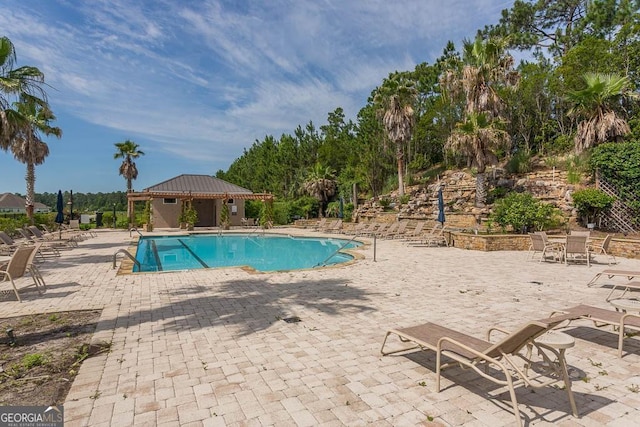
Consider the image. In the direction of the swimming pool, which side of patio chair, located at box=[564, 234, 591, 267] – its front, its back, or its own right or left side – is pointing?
right

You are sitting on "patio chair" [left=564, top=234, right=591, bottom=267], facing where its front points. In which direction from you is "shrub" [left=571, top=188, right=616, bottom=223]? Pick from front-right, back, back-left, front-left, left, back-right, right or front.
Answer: back

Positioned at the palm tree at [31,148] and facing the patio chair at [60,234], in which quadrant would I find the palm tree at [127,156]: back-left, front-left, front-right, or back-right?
back-left

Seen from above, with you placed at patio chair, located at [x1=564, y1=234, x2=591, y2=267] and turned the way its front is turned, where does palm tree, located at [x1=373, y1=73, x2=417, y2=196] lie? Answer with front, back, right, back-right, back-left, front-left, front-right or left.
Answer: back-right

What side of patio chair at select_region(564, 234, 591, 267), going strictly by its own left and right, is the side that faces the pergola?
left
